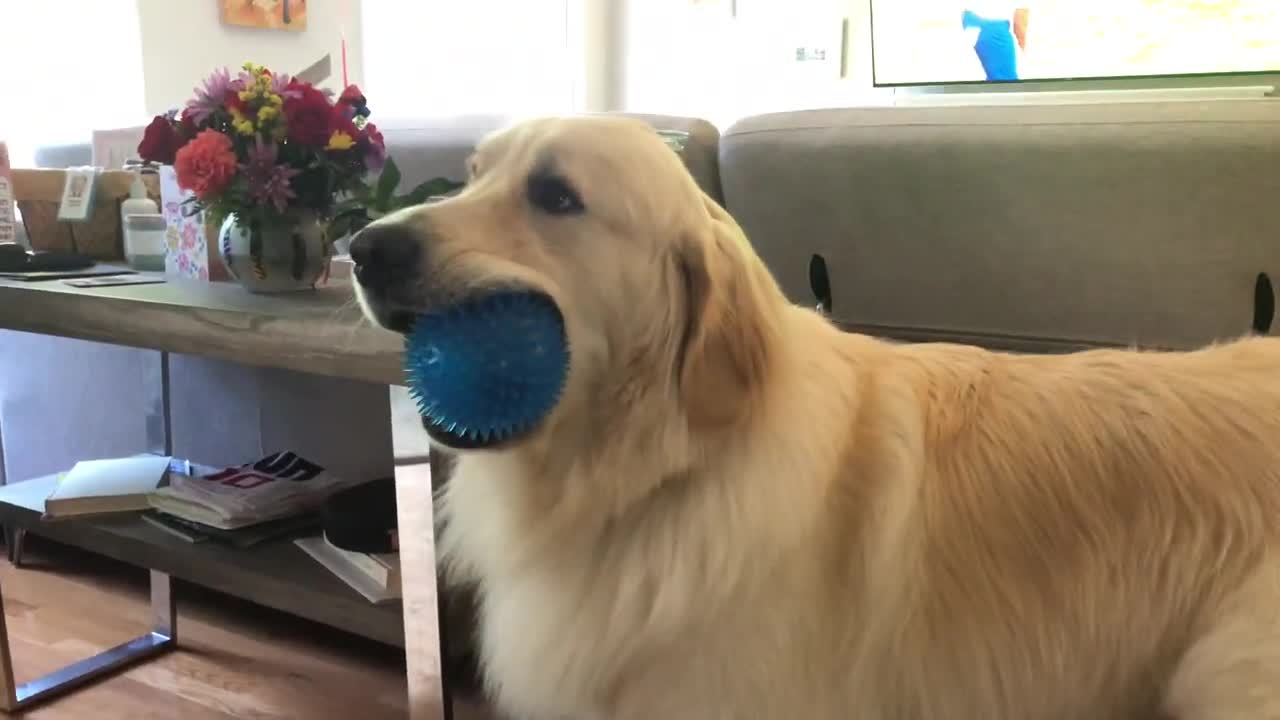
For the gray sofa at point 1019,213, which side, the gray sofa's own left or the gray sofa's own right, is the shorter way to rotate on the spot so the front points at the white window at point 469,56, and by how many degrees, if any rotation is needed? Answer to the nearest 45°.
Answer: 0° — it already faces it

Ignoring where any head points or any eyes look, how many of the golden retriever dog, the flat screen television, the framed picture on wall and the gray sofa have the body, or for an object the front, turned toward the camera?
2

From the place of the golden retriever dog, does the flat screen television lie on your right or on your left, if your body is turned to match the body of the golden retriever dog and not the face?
on your right

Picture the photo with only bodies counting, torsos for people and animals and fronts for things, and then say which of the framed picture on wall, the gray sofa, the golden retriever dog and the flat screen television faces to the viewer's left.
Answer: the golden retriever dog

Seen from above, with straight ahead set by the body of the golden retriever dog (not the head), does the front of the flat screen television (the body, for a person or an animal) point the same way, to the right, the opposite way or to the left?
to the left

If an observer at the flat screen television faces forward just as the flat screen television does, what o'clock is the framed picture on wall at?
The framed picture on wall is roughly at 2 o'clock from the flat screen television.

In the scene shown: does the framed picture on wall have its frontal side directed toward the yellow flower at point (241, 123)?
yes

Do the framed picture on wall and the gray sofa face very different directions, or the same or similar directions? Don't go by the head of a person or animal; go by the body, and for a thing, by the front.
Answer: very different directions

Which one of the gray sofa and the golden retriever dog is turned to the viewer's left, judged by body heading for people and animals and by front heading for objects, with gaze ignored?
the golden retriever dog

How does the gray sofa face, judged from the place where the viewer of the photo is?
facing away from the viewer

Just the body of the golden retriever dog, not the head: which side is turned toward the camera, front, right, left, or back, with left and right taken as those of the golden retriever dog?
left
